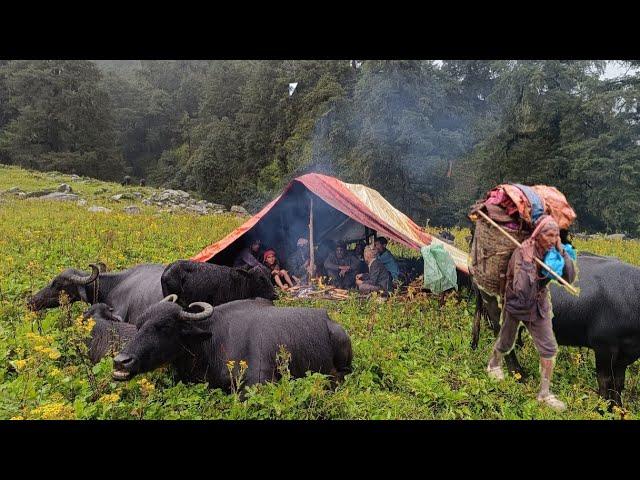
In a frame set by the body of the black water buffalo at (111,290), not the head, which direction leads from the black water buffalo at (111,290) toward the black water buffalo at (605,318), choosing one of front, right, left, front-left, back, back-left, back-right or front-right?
back-left

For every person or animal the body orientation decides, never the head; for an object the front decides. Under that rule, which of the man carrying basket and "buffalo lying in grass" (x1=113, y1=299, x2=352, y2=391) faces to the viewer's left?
the buffalo lying in grass

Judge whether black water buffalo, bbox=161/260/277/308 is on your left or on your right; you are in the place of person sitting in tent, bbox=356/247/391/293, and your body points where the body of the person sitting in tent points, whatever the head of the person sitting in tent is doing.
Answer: on your left

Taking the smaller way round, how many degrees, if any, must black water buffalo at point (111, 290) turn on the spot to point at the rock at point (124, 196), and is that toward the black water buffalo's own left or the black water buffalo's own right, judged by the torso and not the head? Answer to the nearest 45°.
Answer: approximately 90° to the black water buffalo's own right

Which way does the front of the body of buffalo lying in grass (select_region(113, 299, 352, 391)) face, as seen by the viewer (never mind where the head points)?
to the viewer's left

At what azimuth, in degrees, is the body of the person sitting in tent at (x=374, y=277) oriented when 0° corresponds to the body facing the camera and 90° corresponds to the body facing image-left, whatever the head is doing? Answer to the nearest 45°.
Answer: approximately 90°

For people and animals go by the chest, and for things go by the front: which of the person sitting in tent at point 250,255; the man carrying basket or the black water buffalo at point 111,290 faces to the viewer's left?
the black water buffalo

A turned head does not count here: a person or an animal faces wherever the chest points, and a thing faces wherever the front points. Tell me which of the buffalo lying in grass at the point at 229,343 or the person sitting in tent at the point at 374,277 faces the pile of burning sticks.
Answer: the person sitting in tent

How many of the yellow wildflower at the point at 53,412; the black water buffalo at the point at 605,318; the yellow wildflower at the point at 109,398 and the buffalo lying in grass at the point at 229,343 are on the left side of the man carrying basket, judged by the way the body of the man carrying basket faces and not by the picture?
1

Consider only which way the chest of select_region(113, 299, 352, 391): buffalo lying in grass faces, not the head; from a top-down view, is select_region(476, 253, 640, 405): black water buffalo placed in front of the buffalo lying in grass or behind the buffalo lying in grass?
behind

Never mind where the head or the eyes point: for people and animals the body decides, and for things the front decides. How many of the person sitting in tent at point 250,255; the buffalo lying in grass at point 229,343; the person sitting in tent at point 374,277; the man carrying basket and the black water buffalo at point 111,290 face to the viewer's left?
3

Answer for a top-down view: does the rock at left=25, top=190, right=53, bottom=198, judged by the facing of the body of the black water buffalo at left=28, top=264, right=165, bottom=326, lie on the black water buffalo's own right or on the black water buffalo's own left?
on the black water buffalo's own right

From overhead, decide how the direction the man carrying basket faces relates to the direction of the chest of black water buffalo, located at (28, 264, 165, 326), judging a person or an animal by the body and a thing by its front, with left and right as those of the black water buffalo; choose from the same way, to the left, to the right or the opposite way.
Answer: to the left

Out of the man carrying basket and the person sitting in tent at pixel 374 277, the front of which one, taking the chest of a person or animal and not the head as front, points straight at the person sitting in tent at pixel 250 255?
the person sitting in tent at pixel 374 277

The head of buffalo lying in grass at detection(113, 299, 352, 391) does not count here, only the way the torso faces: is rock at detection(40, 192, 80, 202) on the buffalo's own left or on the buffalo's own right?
on the buffalo's own right

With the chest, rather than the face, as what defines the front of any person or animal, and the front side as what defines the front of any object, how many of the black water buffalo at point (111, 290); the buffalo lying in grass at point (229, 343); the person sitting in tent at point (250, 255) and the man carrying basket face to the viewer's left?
2

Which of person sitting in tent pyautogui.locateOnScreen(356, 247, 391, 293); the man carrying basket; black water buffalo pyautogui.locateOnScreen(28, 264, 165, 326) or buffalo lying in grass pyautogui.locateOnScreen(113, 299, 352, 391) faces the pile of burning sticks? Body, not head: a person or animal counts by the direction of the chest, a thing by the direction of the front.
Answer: the person sitting in tent
